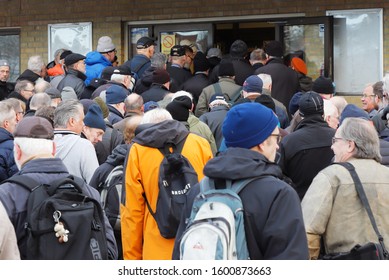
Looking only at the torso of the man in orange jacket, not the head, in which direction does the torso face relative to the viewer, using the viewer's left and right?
facing away from the viewer and to the left of the viewer
